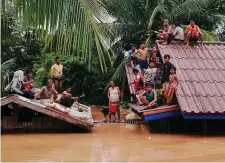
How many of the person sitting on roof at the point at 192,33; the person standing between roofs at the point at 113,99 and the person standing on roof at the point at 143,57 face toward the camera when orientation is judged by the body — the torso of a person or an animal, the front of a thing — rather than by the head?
3

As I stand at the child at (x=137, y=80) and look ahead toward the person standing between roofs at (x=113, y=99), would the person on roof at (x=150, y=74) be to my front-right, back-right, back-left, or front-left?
back-left

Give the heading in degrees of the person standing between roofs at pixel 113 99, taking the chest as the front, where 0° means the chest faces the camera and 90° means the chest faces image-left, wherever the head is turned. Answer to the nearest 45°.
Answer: approximately 0°

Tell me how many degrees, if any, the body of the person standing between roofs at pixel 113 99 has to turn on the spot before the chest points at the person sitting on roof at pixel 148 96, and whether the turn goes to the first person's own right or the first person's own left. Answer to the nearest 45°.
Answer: approximately 45° to the first person's own left

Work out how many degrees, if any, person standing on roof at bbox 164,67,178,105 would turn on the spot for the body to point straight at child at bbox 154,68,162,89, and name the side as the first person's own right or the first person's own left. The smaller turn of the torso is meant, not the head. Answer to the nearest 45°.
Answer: approximately 135° to the first person's own right

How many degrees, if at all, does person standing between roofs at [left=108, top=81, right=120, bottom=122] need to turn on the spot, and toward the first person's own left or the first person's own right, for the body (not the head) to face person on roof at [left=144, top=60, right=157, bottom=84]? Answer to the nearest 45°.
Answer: approximately 90° to the first person's own left

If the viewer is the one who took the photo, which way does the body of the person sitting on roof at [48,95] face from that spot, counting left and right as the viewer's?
facing the viewer and to the right of the viewer

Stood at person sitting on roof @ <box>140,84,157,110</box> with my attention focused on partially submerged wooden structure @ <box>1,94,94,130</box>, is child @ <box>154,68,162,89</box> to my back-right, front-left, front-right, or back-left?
back-right

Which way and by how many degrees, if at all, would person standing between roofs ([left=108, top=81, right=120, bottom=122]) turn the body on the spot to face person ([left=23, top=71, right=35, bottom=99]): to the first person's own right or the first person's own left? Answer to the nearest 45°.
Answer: approximately 45° to the first person's own right

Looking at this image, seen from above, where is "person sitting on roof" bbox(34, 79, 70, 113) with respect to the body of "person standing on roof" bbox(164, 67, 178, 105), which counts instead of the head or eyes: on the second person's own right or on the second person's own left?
on the second person's own right

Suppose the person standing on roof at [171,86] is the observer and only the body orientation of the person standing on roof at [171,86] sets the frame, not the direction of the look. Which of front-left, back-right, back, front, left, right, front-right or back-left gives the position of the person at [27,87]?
front-right

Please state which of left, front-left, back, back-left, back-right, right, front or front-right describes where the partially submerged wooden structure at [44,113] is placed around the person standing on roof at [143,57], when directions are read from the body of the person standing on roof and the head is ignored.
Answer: front-right

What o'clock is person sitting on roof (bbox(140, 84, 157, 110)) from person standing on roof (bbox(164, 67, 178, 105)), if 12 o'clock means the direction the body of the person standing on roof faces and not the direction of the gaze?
The person sitting on roof is roughly at 3 o'clock from the person standing on roof.
